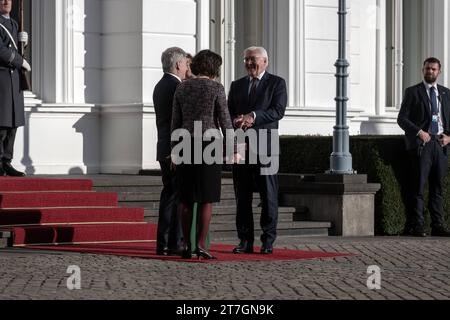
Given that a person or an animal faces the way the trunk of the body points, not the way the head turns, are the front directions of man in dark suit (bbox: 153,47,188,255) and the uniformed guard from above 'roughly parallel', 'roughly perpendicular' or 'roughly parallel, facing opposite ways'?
roughly perpendicular

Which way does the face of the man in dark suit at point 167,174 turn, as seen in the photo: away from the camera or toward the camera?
away from the camera

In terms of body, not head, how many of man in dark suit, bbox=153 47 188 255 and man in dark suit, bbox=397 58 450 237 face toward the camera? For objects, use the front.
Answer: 1

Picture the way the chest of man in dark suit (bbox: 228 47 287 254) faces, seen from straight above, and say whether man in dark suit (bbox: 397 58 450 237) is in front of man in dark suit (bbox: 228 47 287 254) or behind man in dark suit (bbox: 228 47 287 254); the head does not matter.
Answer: behind

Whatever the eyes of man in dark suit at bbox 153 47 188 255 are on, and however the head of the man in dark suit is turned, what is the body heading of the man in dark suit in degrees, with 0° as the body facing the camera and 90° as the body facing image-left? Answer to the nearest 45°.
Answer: approximately 225°
